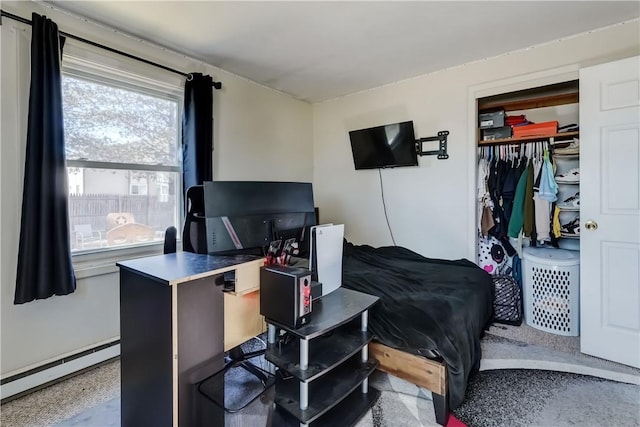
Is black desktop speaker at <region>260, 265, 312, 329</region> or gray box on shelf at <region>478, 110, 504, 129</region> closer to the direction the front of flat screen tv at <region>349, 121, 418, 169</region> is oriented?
the black desktop speaker

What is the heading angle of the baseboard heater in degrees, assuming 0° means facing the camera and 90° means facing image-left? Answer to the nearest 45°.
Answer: approximately 315°

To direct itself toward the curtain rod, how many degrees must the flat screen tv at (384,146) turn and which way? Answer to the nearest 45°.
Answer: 0° — it already faces it

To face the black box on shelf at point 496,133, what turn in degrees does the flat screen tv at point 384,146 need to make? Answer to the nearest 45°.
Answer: approximately 135° to its left

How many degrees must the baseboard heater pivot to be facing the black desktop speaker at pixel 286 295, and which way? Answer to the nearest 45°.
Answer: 0° — it already faces it

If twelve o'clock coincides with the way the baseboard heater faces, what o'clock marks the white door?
The white door is roughly at 12 o'clock from the baseboard heater.

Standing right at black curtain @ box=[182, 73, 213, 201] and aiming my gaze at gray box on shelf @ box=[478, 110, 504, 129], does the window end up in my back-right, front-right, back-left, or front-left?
back-right

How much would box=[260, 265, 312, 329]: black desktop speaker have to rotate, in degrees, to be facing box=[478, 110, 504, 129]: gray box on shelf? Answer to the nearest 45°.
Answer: approximately 90° to its left
